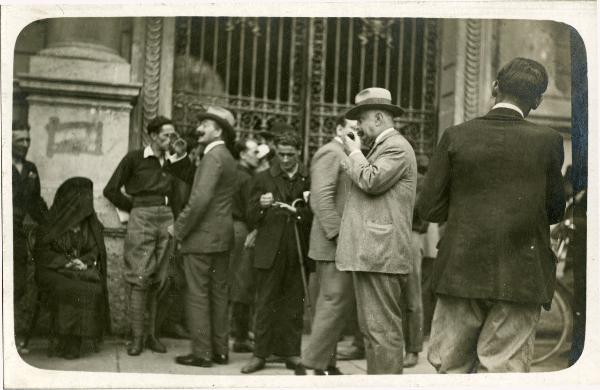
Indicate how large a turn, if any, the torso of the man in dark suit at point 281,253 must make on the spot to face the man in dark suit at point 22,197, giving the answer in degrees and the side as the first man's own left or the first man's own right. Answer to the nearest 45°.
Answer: approximately 90° to the first man's own right

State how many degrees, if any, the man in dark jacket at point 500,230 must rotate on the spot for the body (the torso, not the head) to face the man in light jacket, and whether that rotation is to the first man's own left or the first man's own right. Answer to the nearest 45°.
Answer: approximately 45° to the first man's own left

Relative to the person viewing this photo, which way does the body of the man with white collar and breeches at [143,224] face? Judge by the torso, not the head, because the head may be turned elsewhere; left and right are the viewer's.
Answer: facing the viewer and to the right of the viewer

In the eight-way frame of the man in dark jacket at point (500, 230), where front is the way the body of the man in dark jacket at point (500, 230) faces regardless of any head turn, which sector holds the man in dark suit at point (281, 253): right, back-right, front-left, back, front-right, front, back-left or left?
front-left

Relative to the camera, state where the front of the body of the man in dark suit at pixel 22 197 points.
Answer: toward the camera

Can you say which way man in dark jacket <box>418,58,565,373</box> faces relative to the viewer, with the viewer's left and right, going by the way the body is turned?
facing away from the viewer

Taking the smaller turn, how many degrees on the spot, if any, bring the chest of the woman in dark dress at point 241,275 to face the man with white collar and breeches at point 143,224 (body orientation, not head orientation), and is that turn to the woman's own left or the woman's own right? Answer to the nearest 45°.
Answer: approximately 135° to the woman's own right

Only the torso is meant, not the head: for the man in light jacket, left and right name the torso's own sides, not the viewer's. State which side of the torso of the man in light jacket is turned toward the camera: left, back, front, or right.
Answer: left
